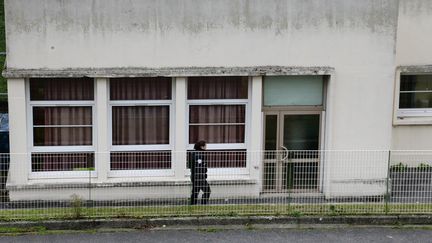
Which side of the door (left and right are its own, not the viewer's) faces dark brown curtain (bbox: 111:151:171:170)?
right

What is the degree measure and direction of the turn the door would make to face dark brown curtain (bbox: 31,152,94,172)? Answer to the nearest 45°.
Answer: approximately 90° to its right

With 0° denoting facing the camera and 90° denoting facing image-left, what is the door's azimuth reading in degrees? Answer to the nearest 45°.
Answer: approximately 0°
